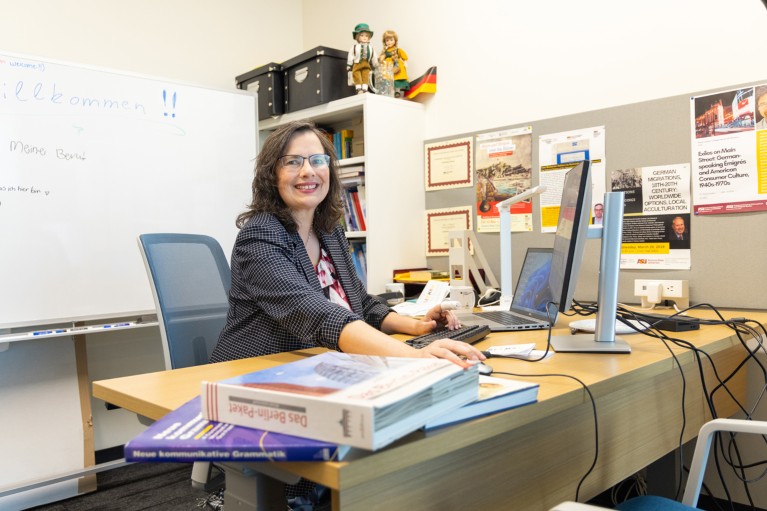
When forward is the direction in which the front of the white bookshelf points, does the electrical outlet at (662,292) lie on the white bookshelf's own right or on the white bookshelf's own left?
on the white bookshelf's own left

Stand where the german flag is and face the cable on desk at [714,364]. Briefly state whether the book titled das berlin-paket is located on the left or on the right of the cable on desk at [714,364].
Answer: right

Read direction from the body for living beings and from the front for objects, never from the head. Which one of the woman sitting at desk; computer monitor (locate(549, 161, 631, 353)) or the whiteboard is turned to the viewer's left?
the computer monitor

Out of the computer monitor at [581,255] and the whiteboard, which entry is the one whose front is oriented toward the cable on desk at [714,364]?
the whiteboard

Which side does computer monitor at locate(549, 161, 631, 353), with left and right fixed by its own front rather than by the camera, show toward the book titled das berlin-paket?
left

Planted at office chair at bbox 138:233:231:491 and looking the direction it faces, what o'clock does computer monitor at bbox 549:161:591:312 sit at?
The computer monitor is roughly at 12 o'clock from the office chair.

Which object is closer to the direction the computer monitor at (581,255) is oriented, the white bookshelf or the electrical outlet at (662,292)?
the white bookshelf

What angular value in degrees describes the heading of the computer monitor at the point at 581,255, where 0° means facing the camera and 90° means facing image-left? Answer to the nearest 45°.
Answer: approximately 90°
